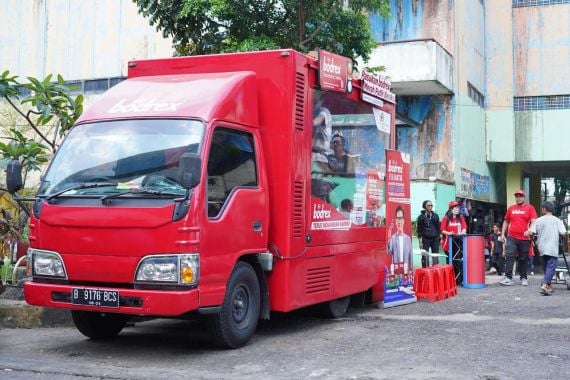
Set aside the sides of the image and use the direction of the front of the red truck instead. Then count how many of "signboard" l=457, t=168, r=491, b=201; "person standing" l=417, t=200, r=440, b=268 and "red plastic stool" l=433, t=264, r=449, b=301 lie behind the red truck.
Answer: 3

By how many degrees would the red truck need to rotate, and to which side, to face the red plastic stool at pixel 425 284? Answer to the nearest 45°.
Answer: approximately 180°

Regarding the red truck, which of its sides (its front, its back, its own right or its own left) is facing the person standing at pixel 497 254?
back

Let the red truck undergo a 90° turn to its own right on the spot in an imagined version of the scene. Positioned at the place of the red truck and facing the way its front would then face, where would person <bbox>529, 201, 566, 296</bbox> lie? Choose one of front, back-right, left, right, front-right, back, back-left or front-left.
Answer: right

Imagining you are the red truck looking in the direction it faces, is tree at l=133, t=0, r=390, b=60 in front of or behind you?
behind

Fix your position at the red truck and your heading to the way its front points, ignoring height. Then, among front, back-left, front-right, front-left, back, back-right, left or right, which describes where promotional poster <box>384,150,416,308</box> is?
back

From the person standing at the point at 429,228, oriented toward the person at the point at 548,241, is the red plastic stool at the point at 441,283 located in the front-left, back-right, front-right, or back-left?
front-right

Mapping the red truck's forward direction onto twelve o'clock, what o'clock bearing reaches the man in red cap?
The man in red cap is roughly at 6 o'clock from the red truck.

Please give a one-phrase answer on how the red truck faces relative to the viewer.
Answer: facing the viewer and to the left of the viewer

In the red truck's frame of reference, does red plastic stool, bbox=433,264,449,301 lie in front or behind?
behind

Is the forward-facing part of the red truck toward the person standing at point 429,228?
no

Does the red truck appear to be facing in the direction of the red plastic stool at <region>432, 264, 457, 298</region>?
no
